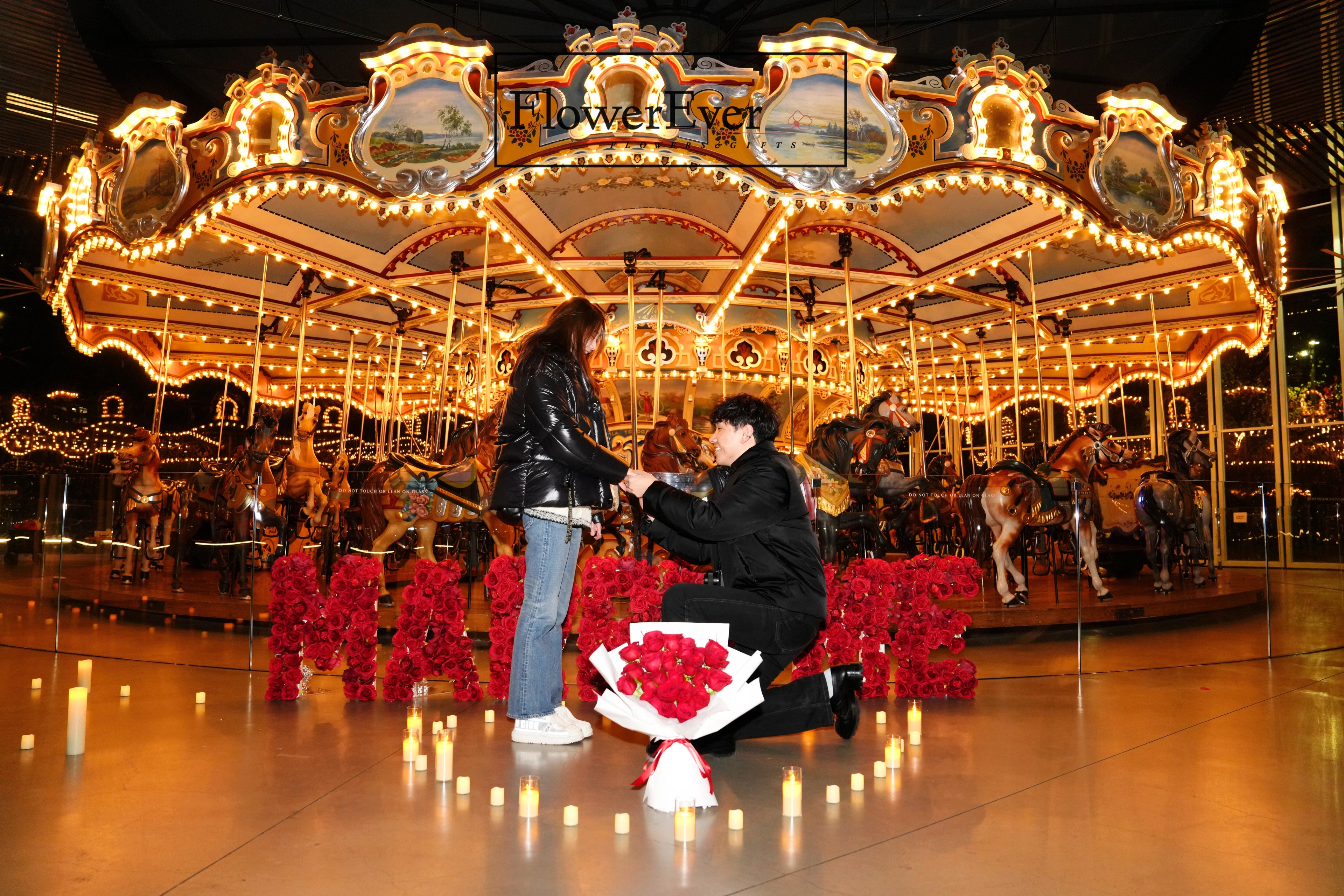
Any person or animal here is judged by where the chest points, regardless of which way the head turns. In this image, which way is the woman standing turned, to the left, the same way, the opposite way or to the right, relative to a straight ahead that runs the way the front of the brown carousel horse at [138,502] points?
to the left

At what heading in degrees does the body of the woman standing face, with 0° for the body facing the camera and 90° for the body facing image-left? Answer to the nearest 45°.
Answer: approximately 270°

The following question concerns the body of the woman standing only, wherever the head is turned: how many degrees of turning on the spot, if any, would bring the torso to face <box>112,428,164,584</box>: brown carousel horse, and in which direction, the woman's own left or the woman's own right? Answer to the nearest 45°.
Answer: approximately 135° to the woman's own left

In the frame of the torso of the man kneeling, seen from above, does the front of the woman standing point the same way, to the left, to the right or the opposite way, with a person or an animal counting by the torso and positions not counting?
the opposite way

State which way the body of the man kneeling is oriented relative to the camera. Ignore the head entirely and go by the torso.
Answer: to the viewer's left

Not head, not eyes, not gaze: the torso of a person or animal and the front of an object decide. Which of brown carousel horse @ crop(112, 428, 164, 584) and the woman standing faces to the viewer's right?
the woman standing

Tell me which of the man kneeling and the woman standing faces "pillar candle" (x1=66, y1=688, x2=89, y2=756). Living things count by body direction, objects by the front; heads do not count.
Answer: the man kneeling

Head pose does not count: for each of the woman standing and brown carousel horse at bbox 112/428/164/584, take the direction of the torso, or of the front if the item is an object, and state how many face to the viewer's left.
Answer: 0
